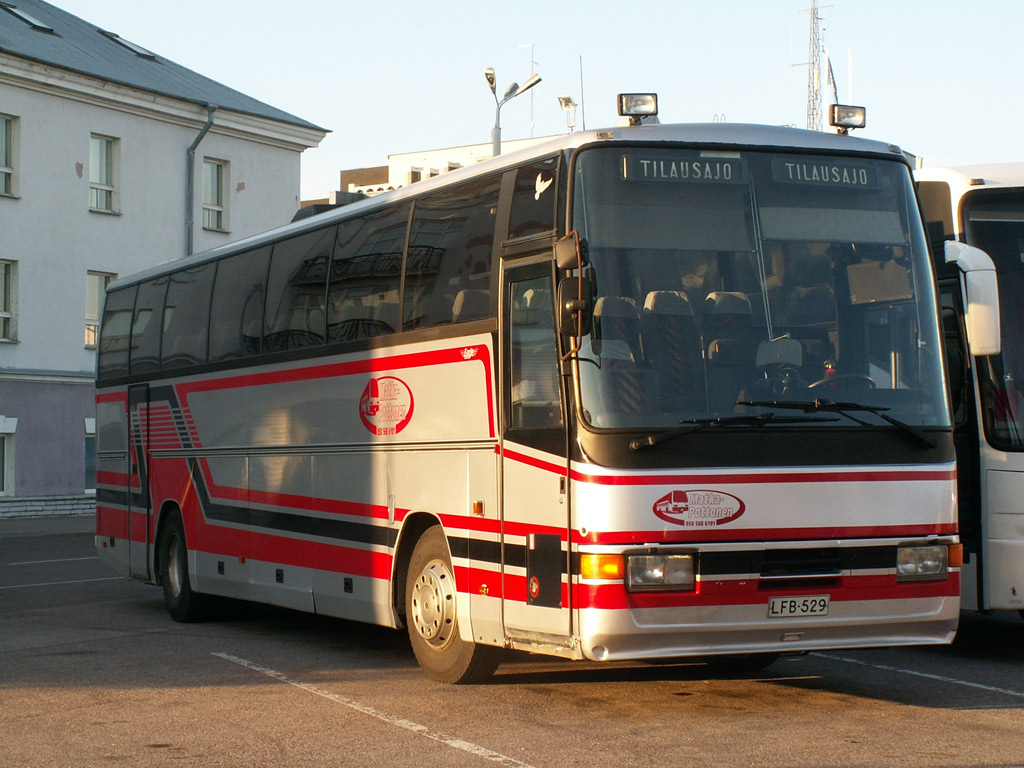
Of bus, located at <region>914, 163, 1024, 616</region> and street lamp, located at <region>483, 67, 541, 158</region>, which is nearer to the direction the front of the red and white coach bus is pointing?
the bus

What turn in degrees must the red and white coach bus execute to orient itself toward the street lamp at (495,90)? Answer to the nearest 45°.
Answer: approximately 135° to its left

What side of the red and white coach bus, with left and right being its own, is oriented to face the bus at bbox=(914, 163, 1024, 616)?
left

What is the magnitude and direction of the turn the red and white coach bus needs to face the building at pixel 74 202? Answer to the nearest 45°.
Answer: approximately 180°

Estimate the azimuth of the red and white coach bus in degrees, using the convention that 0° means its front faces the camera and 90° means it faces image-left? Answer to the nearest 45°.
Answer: approximately 315°

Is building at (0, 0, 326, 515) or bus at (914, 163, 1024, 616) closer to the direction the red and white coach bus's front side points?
the bus
